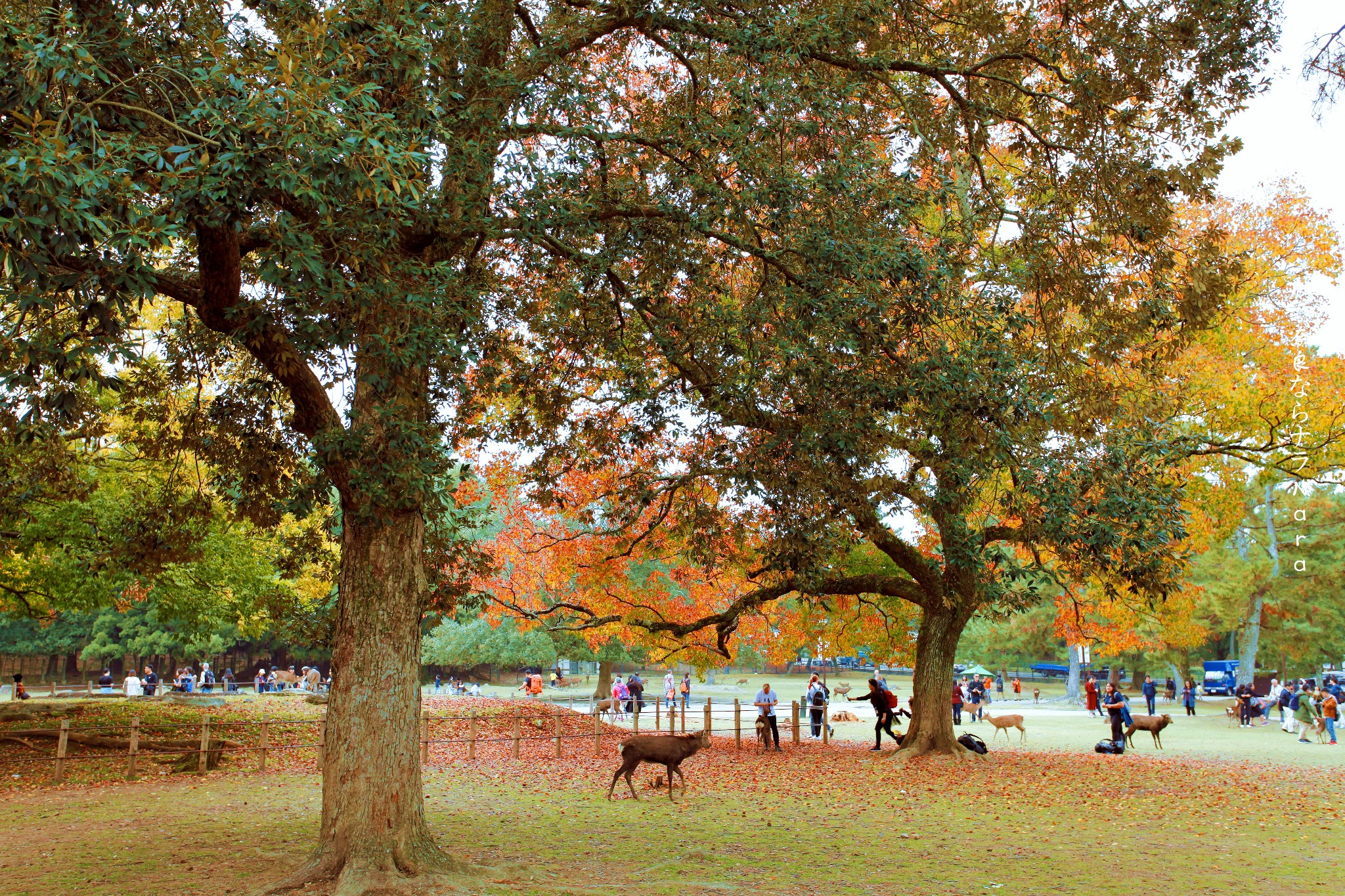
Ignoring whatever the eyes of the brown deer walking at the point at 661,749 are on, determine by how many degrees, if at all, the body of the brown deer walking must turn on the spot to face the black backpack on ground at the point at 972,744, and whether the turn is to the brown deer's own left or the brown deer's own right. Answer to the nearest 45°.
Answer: approximately 45° to the brown deer's own left

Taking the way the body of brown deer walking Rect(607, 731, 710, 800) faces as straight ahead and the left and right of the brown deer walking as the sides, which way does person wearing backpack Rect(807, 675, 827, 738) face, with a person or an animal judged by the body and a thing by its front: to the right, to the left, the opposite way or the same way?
to the left

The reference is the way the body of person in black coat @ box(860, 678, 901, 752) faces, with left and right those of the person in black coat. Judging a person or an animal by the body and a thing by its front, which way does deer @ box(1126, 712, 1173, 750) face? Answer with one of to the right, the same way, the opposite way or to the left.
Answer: the opposite way

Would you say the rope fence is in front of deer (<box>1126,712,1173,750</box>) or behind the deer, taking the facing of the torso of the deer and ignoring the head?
behind

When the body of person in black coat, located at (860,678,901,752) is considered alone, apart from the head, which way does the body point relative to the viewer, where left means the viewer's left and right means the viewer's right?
facing to the left of the viewer

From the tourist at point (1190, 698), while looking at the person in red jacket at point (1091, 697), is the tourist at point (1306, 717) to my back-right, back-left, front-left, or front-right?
back-left

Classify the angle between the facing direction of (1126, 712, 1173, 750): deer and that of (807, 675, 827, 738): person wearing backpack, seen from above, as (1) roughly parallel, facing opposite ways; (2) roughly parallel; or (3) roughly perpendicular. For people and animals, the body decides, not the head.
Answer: roughly perpendicular

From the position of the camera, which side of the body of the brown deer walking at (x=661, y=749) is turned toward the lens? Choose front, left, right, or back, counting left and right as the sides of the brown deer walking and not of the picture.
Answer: right

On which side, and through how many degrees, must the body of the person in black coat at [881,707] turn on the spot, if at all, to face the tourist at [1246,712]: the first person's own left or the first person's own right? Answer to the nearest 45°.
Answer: approximately 135° to the first person's own right

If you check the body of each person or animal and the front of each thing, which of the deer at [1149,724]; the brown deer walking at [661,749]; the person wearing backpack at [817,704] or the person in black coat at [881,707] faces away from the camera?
the person wearing backpack

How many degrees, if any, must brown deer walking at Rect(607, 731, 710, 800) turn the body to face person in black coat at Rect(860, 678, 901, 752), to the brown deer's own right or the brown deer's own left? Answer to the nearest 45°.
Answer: approximately 45° to the brown deer's own left

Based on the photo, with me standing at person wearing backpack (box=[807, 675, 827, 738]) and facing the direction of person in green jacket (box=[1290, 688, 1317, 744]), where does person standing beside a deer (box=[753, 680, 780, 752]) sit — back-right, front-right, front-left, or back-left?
back-right
